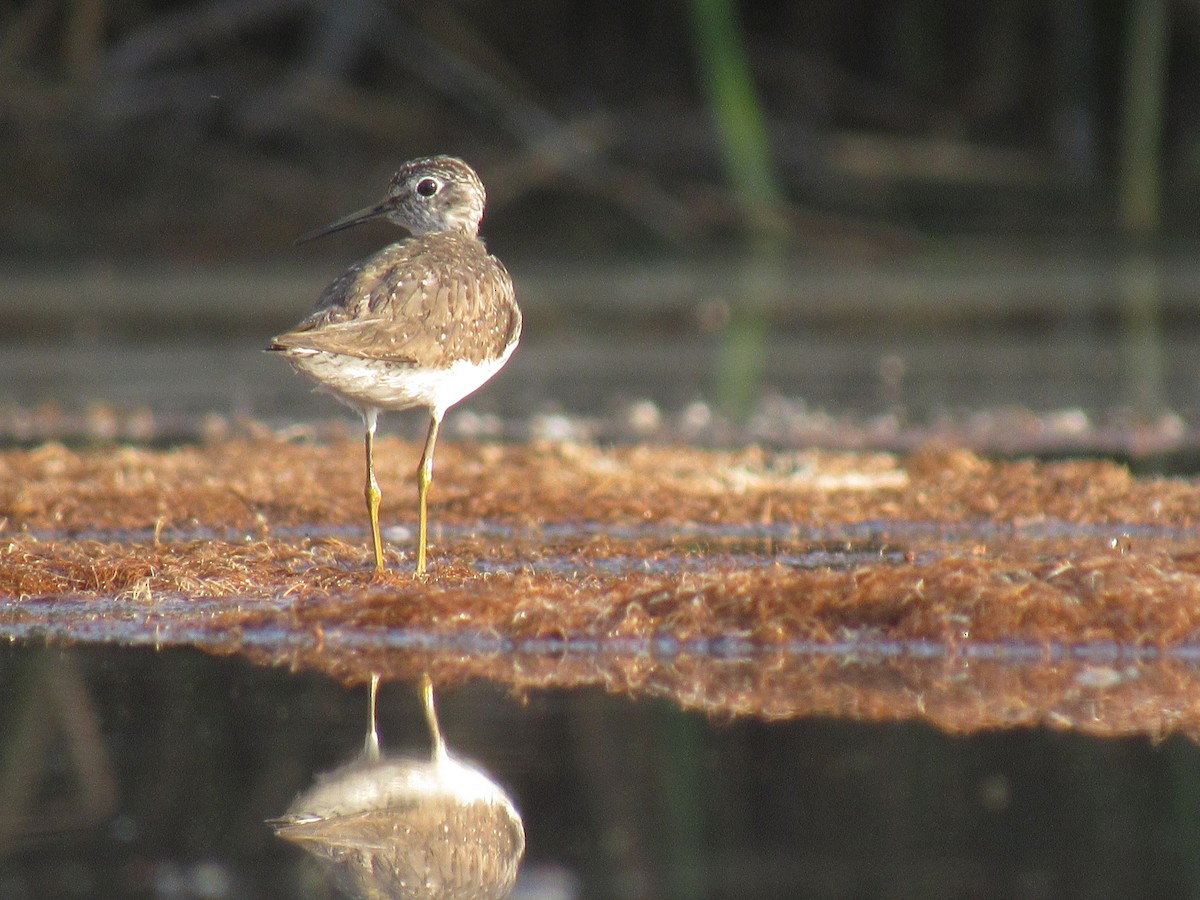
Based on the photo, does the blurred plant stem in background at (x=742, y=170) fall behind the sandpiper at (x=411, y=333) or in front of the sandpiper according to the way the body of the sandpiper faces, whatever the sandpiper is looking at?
in front

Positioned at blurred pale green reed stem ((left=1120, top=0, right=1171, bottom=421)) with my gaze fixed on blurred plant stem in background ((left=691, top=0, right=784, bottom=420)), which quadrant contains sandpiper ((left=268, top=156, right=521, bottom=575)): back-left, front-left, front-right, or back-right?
front-left

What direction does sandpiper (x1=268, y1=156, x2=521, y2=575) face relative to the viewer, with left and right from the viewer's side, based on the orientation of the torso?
facing away from the viewer and to the right of the viewer

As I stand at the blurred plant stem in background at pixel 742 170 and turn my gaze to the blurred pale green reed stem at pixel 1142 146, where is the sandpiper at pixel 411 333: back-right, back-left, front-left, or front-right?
back-right

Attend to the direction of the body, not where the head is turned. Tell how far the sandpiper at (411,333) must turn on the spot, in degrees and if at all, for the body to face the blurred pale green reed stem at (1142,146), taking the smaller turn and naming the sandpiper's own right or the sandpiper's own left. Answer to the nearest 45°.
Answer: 0° — it already faces it
